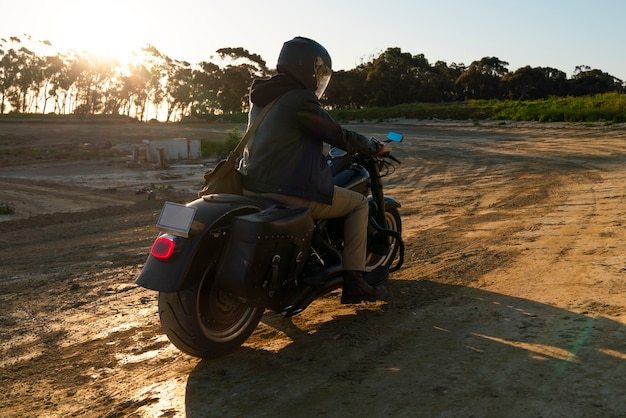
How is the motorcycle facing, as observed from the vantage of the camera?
facing away from the viewer and to the right of the viewer
